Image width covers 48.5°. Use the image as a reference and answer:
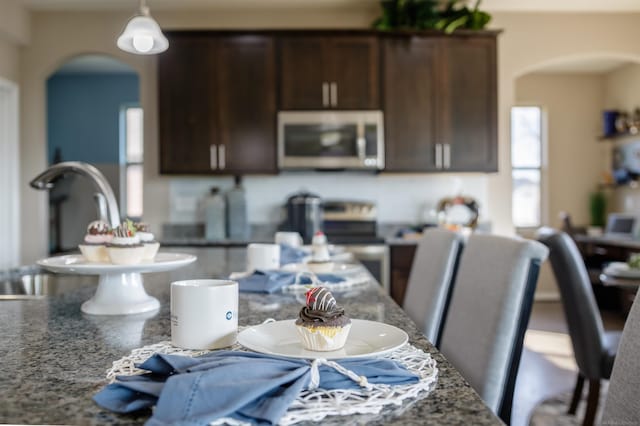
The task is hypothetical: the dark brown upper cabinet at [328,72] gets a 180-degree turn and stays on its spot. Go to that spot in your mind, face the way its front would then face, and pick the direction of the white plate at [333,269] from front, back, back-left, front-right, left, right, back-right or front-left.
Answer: back

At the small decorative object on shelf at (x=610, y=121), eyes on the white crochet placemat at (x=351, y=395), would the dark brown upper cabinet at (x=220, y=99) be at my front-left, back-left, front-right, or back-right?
front-right

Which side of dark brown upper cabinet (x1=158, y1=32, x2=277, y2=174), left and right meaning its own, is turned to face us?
front

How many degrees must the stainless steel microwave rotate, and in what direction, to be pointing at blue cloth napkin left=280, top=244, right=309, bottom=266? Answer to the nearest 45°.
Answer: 0° — it already faces it

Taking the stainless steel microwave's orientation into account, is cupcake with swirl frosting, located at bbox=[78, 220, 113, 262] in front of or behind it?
in front

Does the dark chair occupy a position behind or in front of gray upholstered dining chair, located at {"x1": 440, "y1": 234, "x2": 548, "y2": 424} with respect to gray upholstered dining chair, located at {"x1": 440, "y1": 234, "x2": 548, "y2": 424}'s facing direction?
behind

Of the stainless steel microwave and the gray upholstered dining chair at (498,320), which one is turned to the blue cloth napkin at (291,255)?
the stainless steel microwave

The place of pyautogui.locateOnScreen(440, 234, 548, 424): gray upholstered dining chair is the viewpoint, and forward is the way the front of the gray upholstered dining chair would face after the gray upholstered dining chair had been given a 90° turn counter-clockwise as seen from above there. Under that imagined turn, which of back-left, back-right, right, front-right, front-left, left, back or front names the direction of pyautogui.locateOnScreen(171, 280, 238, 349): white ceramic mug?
right

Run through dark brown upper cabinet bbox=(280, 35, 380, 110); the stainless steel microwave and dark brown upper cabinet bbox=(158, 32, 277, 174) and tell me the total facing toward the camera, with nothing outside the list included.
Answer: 3

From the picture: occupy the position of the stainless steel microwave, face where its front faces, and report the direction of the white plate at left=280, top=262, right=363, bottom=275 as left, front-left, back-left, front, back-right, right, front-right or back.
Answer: front

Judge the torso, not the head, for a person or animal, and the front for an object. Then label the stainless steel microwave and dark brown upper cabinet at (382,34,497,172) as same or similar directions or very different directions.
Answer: same or similar directions

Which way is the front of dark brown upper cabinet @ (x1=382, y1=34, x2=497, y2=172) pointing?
toward the camera

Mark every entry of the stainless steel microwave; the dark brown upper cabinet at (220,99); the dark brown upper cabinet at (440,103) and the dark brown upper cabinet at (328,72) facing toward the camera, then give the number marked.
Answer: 4

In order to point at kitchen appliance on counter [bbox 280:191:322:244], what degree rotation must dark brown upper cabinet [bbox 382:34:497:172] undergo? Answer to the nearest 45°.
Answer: approximately 90° to its right

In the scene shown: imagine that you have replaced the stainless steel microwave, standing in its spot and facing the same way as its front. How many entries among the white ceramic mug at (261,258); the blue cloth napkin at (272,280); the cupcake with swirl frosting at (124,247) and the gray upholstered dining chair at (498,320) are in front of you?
4

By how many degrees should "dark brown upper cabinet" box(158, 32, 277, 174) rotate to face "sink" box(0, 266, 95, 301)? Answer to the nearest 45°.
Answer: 0° — it already faces it

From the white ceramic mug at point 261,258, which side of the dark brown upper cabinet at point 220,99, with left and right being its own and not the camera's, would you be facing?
front
